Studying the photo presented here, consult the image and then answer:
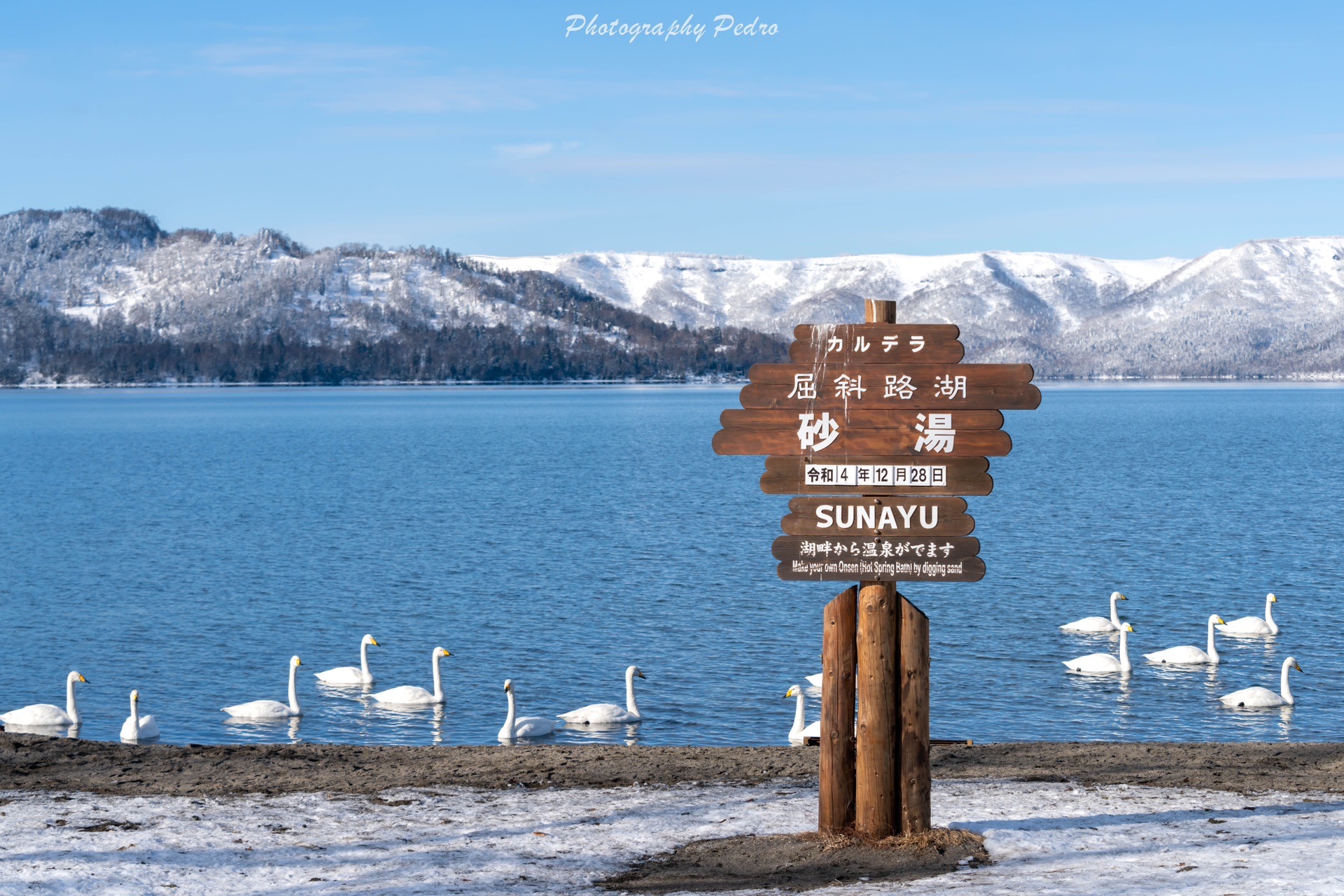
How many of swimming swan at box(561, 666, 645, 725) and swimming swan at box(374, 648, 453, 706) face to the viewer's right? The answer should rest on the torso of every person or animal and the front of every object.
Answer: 2

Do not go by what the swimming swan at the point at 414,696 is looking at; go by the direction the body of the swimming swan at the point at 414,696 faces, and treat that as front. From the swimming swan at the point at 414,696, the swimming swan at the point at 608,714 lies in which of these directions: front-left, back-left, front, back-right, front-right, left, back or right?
front-right

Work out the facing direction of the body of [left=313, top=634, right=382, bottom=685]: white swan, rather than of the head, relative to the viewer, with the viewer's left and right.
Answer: facing to the right of the viewer

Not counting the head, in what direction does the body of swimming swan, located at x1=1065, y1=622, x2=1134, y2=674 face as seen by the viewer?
to the viewer's right

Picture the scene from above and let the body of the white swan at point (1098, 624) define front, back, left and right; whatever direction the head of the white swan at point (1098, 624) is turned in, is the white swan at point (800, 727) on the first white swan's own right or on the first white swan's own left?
on the first white swan's own right

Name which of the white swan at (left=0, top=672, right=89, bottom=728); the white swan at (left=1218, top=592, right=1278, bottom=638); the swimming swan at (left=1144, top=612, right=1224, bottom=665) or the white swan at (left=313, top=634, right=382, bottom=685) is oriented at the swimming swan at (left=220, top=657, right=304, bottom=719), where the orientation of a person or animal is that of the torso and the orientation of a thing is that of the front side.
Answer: the white swan at (left=0, top=672, right=89, bottom=728)

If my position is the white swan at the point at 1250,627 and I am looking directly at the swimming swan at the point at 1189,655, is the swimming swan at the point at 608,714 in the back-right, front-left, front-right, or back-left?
front-right

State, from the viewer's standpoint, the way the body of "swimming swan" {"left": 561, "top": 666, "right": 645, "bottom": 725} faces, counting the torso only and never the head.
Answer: to the viewer's right

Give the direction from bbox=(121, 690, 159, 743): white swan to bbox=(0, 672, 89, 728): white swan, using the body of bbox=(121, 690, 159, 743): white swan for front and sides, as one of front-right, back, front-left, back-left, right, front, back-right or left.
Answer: right

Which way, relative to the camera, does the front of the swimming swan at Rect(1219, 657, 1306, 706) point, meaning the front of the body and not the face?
to the viewer's right

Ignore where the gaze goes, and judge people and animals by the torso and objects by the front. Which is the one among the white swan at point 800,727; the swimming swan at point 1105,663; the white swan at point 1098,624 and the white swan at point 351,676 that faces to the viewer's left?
the white swan at point 800,727

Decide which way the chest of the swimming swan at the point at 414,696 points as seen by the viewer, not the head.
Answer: to the viewer's right

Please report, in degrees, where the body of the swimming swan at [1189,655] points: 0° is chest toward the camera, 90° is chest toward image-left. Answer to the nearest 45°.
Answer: approximately 270°

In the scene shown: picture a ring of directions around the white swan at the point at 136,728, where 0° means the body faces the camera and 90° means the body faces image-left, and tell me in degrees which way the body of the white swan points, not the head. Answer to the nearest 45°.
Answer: approximately 45°

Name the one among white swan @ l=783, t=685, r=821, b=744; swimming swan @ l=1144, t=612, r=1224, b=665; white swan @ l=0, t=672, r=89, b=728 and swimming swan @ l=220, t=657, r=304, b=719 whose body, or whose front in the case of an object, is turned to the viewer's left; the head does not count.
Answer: white swan @ l=783, t=685, r=821, b=744

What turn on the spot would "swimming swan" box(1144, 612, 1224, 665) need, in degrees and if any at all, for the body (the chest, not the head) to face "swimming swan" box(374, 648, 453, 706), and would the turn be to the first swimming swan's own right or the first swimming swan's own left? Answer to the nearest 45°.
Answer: approximately 135° to the first swimming swan's own right
